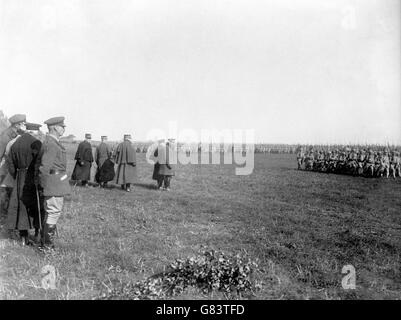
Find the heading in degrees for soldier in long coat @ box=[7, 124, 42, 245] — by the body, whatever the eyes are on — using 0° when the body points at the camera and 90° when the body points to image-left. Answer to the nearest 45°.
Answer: approximately 225°

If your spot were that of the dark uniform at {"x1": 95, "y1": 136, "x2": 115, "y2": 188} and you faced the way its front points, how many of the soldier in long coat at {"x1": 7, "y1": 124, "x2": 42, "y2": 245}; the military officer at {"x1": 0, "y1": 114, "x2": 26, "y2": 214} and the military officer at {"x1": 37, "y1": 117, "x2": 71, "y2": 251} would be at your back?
3

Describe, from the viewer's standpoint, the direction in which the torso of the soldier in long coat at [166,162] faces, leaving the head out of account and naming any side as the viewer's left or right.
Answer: facing away from the viewer and to the right of the viewer

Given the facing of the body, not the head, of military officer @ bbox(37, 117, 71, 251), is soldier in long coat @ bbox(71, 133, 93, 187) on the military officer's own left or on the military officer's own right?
on the military officer's own left

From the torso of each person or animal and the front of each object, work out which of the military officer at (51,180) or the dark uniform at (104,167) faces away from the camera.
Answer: the dark uniform

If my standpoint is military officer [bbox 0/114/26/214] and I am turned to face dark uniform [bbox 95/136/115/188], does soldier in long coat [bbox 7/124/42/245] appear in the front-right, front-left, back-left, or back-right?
back-right

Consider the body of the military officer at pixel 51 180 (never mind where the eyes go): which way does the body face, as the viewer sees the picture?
to the viewer's right

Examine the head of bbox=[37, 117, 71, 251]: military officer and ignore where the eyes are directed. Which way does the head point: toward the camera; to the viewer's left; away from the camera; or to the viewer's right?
to the viewer's right

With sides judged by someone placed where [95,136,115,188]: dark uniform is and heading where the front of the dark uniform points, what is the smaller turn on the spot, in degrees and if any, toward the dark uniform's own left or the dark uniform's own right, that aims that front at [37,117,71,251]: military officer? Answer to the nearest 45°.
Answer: approximately 180°

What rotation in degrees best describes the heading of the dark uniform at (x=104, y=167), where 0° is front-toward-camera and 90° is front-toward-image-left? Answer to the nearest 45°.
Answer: approximately 180°

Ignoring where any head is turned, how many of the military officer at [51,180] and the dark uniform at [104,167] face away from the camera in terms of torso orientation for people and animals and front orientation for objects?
1
